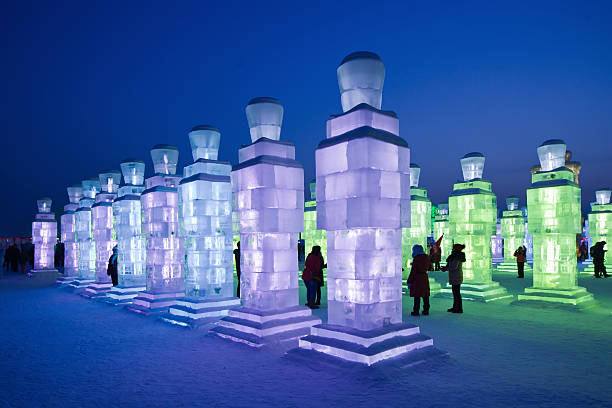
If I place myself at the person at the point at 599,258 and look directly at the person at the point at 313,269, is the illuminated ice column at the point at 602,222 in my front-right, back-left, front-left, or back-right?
back-right

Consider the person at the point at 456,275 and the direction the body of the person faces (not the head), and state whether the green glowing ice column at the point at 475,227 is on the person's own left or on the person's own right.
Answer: on the person's own right

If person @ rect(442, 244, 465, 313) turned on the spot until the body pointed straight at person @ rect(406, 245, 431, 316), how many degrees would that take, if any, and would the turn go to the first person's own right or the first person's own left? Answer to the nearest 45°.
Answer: approximately 45° to the first person's own left
